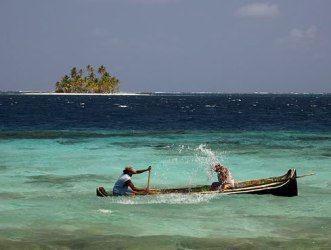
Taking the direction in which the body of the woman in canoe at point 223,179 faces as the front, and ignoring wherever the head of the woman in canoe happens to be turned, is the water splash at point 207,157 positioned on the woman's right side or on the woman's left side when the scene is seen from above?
on the woman's right side

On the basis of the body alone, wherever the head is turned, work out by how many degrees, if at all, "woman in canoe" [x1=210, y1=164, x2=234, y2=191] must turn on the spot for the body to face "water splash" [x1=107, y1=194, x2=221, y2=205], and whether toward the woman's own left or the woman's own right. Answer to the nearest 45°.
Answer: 0° — they already face it

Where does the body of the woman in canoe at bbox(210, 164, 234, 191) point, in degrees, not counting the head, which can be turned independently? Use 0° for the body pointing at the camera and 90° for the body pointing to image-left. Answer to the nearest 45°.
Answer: approximately 90°

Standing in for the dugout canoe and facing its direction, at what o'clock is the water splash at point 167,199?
The water splash is roughly at 6 o'clock from the dugout canoe.

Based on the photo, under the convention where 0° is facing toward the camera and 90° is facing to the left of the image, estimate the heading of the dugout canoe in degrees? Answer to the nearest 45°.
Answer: approximately 270°
